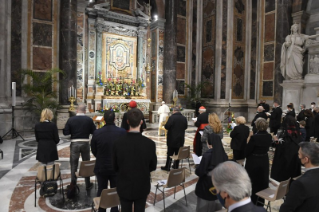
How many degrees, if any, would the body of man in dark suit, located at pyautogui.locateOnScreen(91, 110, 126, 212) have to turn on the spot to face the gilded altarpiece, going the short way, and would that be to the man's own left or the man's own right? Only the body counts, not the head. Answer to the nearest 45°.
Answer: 0° — they already face it

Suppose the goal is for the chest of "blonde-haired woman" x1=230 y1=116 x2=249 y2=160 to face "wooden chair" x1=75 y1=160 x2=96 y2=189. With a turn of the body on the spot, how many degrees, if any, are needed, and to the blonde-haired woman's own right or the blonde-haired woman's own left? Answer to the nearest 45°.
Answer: approximately 90° to the blonde-haired woman's own left

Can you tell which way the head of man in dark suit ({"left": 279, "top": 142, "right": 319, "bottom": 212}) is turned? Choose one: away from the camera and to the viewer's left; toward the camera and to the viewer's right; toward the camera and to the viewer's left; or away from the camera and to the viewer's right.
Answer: away from the camera and to the viewer's left

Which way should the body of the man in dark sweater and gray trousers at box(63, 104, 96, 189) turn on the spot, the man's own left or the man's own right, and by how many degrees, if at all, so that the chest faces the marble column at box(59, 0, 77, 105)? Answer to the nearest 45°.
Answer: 0° — they already face it

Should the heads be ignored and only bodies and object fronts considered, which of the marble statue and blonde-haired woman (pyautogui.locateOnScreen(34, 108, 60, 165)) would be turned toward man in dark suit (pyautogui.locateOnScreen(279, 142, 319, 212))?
the marble statue

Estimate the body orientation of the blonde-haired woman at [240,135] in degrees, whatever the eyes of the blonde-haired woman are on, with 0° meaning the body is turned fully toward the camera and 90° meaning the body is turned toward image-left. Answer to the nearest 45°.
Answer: approximately 135°

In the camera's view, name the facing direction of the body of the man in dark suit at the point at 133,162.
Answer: away from the camera

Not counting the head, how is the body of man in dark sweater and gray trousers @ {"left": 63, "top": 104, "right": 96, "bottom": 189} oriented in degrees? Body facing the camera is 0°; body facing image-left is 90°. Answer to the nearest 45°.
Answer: approximately 180°

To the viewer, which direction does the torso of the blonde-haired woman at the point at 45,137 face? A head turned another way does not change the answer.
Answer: away from the camera

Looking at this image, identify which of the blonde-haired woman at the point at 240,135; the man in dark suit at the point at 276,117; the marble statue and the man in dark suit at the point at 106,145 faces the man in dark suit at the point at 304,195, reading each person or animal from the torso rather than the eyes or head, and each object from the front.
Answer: the marble statue

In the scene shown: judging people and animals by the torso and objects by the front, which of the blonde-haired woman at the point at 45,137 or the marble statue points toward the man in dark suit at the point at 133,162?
the marble statue

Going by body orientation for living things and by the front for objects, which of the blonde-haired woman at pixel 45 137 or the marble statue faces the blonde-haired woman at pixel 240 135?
the marble statue

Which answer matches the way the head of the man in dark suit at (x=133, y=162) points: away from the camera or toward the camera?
away from the camera

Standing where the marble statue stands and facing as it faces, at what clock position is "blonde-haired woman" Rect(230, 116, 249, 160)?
The blonde-haired woman is roughly at 12 o'clock from the marble statue.

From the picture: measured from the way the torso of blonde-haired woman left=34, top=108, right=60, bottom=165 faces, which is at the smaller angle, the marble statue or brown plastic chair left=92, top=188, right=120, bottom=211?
the marble statue

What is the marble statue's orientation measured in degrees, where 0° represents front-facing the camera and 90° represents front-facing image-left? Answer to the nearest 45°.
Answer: approximately 0°
